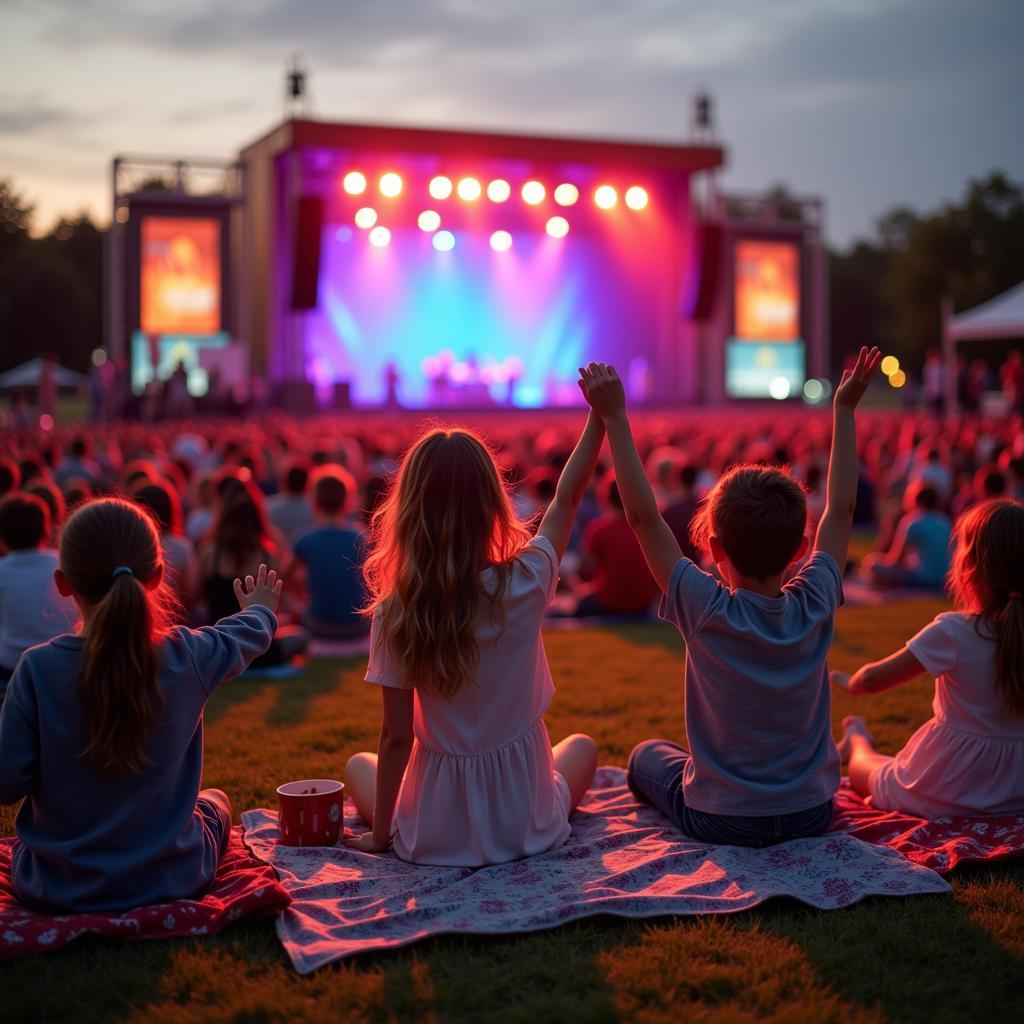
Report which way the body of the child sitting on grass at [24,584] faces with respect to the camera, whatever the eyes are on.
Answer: away from the camera

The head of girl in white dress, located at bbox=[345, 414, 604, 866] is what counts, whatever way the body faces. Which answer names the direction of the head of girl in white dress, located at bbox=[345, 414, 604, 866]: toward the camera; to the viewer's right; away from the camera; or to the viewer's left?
away from the camera

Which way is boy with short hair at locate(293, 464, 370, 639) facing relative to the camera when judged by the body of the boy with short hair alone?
away from the camera

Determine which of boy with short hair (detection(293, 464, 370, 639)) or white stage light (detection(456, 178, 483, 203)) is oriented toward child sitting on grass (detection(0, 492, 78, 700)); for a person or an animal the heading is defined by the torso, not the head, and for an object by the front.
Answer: the white stage light

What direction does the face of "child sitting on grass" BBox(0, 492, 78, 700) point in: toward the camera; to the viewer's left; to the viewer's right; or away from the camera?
away from the camera

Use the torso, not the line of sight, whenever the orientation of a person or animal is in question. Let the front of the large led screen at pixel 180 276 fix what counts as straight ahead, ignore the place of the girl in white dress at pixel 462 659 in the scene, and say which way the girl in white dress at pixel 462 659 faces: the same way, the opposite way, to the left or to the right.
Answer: the opposite way

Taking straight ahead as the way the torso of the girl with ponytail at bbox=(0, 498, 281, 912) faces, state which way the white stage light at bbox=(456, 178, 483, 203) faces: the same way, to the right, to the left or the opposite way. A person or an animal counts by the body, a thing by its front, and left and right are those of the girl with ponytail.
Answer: the opposite way

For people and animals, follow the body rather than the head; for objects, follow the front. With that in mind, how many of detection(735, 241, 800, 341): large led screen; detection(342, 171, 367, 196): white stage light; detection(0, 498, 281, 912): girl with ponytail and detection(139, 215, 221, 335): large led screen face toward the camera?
3

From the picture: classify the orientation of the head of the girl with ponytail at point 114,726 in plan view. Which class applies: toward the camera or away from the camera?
away from the camera

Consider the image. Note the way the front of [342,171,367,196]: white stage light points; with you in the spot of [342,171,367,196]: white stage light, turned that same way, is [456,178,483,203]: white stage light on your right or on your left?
on your left

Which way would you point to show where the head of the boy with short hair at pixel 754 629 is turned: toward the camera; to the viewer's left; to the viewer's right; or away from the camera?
away from the camera

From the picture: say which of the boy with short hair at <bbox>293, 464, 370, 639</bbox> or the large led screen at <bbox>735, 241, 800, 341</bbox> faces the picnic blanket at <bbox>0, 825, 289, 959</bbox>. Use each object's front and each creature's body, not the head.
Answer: the large led screen

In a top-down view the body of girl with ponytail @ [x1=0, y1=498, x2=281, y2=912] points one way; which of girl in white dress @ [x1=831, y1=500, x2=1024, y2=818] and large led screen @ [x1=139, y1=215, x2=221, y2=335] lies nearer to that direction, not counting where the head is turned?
the large led screen

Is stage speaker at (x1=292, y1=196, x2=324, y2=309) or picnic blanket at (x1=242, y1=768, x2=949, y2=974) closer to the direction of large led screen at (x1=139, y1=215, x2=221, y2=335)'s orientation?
the picnic blanket

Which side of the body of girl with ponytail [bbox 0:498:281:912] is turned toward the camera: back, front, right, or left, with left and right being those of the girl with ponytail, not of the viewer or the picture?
back

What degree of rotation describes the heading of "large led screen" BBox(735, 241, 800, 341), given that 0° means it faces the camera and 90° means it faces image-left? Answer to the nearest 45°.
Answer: approximately 0°

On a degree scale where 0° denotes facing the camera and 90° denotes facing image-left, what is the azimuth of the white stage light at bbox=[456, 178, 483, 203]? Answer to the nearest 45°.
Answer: approximately 0°

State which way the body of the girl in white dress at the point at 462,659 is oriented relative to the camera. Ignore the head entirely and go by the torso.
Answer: away from the camera
